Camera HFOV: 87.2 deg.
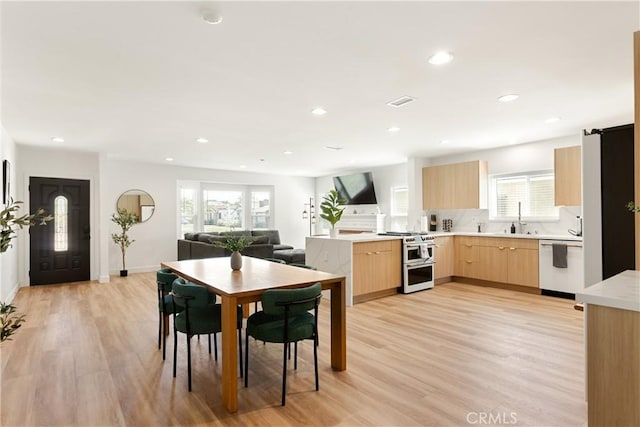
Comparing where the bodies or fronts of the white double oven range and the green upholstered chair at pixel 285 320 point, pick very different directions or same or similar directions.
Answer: very different directions

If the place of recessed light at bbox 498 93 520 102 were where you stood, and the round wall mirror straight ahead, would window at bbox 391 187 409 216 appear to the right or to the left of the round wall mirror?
right

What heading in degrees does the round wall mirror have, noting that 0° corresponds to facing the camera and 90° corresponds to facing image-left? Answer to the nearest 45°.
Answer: approximately 0°

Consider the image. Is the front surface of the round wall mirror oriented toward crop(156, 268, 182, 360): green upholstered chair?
yes

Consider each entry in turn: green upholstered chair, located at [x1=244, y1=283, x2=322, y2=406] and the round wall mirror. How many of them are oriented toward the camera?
1

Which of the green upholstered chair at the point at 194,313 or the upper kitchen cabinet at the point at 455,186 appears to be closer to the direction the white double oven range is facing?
the green upholstered chair

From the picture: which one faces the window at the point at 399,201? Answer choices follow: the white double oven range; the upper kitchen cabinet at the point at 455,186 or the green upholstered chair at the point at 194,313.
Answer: the green upholstered chair

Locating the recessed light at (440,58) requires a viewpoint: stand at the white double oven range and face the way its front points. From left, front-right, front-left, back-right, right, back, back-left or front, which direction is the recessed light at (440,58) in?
front-right

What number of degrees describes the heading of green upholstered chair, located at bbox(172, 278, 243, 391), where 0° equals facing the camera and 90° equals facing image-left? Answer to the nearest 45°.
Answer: approximately 225°

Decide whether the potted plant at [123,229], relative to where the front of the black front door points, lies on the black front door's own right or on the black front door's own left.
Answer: on the black front door's own left

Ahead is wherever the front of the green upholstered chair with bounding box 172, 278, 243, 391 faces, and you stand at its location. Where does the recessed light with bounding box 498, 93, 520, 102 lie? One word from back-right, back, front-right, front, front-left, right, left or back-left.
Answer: front-right

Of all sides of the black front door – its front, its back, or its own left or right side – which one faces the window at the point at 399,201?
left

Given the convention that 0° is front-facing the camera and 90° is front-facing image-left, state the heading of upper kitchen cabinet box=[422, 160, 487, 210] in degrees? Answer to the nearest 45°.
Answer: approximately 45°

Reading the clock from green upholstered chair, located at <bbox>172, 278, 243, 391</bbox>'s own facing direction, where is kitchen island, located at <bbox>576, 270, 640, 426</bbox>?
The kitchen island is roughly at 3 o'clock from the green upholstered chair.
